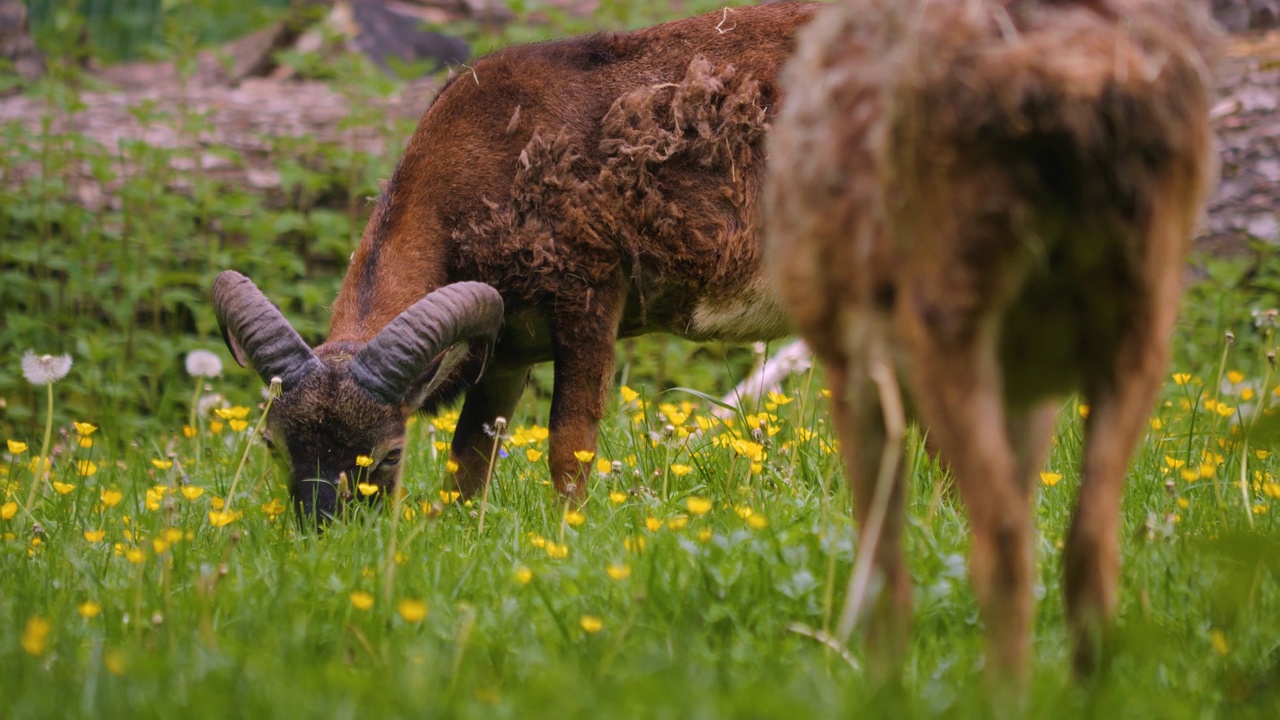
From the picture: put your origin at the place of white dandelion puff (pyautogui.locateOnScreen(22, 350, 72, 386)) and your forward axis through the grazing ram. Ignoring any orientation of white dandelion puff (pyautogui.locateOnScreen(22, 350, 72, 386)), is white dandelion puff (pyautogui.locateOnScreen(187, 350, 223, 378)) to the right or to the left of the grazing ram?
left

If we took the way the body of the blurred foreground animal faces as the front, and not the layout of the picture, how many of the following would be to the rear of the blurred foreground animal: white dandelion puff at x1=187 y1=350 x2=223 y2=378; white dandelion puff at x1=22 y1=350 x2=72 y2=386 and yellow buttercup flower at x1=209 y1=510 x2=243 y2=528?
0

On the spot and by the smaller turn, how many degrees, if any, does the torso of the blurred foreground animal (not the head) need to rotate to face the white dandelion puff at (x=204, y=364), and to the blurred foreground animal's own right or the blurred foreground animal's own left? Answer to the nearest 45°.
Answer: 0° — it already faces it

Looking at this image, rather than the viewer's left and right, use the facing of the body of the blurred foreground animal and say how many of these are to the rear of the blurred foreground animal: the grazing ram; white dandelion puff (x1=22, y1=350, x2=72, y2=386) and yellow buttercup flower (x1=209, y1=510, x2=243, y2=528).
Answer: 0

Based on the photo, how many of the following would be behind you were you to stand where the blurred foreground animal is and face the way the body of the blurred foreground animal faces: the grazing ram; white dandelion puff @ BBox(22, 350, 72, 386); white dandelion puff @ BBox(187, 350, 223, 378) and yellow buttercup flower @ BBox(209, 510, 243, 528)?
0

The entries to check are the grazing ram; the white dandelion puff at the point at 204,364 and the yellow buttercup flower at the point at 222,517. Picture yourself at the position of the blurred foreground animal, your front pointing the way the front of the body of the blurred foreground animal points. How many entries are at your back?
0

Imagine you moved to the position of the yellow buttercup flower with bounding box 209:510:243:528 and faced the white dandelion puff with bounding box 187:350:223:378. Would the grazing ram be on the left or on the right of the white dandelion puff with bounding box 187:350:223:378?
right

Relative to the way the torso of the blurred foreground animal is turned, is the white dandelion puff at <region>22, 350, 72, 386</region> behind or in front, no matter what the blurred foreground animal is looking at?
in front

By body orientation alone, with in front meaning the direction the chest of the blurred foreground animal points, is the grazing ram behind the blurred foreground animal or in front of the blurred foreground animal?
in front

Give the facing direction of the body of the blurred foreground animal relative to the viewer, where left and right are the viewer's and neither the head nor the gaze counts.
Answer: facing away from the viewer and to the left of the viewer

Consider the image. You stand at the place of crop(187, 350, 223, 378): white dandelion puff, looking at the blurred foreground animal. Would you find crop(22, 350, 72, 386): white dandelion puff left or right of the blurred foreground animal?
right
